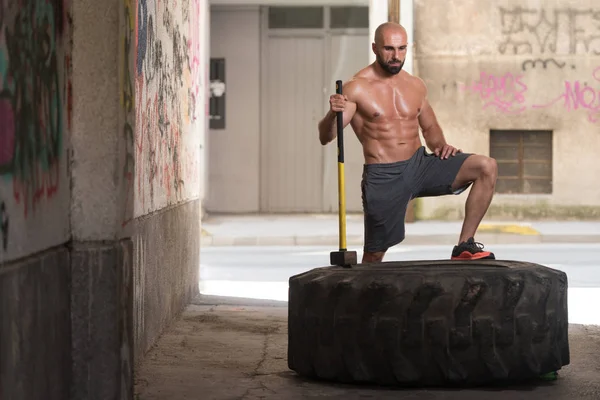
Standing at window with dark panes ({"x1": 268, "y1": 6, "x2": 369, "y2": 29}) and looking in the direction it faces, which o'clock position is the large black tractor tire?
The large black tractor tire is roughly at 12 o'clock from the window with dark panes.

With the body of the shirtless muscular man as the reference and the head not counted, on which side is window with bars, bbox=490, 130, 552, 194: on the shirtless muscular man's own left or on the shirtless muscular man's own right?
on the shirtless muscular man's own left

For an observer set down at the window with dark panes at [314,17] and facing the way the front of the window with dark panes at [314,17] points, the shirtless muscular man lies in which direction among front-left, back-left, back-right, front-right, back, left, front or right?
front

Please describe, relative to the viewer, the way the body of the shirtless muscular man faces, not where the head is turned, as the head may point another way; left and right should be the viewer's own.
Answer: facing the viewer and to the right of the viewer

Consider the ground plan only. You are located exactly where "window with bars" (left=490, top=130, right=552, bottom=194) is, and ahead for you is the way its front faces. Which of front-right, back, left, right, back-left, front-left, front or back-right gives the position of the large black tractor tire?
front

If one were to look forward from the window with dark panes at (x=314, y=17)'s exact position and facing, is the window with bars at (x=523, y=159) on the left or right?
on its left

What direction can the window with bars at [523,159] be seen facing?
toward the camera

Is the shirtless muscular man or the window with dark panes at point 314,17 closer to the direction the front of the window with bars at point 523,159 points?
the shirtless muscular man

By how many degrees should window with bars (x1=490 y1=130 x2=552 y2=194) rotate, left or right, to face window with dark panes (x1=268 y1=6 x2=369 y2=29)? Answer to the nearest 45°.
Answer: approximately 135° to its right

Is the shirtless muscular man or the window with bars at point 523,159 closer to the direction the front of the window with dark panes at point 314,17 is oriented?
the shirtless muscular man

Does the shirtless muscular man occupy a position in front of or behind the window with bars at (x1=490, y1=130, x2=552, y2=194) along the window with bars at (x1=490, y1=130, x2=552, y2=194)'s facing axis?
in front

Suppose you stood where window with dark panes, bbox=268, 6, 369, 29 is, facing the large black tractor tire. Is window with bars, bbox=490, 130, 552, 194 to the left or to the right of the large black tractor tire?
left
